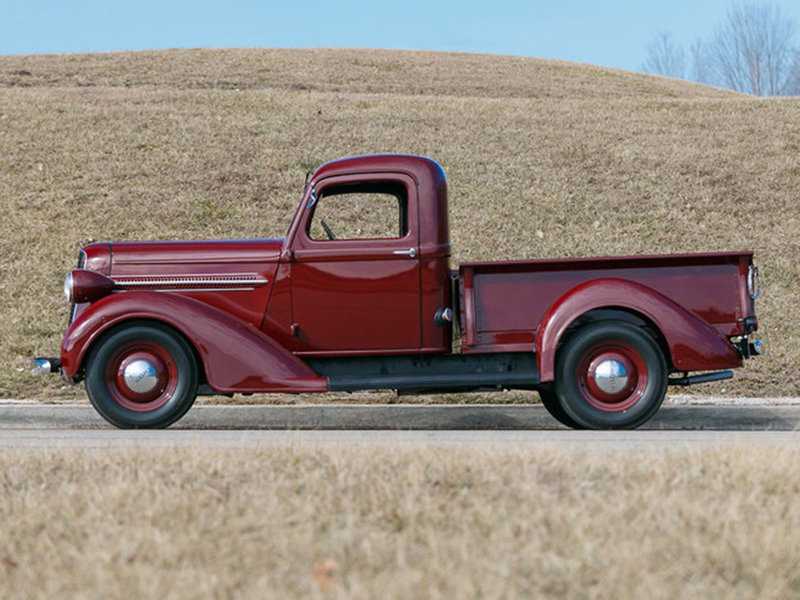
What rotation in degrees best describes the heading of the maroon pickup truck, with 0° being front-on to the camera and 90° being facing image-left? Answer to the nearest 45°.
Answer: approximately 90°
